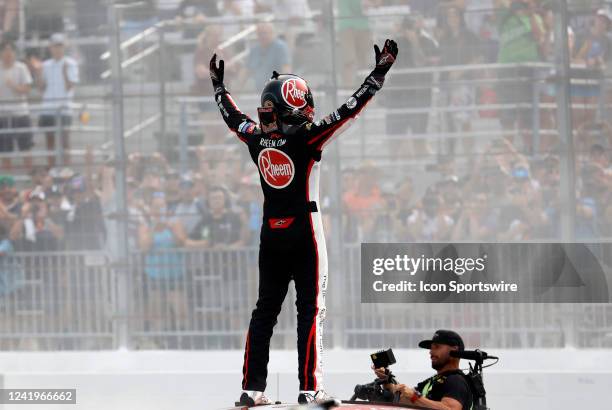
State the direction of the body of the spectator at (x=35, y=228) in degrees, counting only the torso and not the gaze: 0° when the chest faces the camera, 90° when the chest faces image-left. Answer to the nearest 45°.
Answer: approximately 0°

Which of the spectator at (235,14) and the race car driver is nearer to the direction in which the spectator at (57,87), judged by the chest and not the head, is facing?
the race car driver

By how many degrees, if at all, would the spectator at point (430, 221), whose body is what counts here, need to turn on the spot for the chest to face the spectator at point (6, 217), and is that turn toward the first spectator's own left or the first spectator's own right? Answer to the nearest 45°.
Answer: approximately 90° to the first spectator's own right

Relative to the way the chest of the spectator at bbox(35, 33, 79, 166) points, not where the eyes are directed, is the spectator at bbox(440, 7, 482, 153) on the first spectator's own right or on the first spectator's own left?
on the first spectator's own left

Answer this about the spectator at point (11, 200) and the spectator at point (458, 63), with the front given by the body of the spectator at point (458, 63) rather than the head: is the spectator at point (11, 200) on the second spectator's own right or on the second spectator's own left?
on the second spectator's own right

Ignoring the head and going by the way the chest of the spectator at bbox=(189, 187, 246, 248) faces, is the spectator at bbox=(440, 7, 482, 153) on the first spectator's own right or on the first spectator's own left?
on the first spectator's own left
